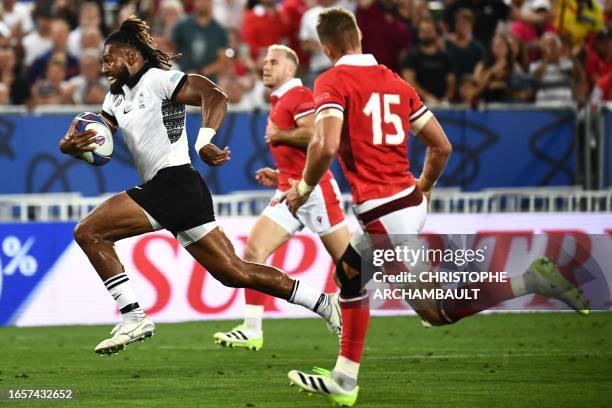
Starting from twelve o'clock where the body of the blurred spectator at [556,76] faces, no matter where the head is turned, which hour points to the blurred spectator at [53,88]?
the blurred spectator at [53,88] is roughly at 2 o'clock from the blurred spectator at [556,76].

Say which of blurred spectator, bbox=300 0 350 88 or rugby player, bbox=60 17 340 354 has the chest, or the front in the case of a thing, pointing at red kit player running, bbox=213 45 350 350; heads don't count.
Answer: the blurred spectator

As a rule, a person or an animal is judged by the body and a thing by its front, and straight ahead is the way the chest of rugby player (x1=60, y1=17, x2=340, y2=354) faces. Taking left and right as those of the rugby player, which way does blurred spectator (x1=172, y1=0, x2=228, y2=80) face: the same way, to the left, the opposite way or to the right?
to the left

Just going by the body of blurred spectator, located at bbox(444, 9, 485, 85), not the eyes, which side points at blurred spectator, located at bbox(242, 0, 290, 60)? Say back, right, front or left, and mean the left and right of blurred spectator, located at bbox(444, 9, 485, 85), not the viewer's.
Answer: right

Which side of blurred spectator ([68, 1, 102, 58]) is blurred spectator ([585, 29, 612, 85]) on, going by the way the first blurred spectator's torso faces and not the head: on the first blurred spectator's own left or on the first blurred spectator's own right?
on the first blurred spectator's own left

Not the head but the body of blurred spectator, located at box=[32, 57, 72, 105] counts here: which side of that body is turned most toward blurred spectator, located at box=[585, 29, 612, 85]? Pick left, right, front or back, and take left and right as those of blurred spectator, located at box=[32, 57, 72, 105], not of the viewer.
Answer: left

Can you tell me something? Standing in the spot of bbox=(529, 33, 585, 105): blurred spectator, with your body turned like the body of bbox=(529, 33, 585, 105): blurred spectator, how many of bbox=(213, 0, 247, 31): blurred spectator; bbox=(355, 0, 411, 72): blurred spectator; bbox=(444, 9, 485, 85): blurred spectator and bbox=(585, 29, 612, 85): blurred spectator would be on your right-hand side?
3

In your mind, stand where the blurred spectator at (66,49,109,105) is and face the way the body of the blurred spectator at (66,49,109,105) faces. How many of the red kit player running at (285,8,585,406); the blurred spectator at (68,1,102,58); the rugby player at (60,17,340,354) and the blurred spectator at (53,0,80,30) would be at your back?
2

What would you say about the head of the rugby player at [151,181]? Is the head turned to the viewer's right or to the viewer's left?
to the viewer's left

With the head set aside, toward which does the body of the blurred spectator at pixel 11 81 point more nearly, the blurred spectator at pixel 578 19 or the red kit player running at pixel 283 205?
the red kit player running

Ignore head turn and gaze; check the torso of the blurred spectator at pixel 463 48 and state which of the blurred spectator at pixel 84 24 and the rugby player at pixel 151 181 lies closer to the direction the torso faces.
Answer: the rugby player
